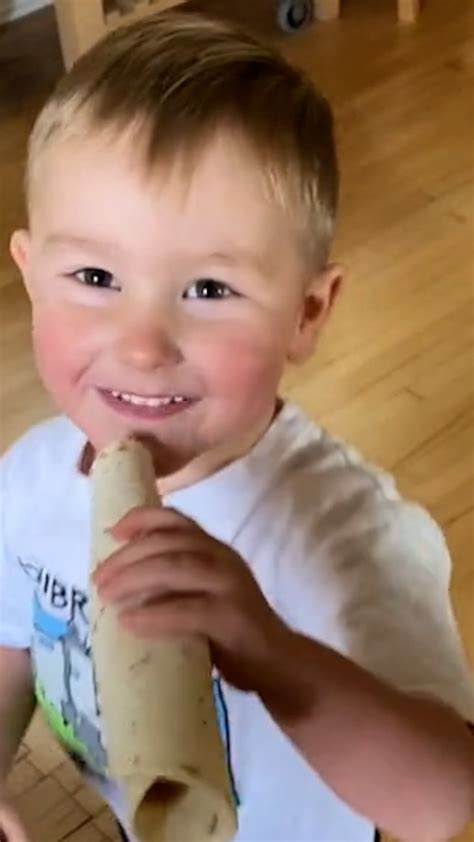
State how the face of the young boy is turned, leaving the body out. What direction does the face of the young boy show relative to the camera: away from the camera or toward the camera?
toward the camera

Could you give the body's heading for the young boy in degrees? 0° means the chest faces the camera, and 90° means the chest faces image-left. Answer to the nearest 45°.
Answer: approximately 45°
